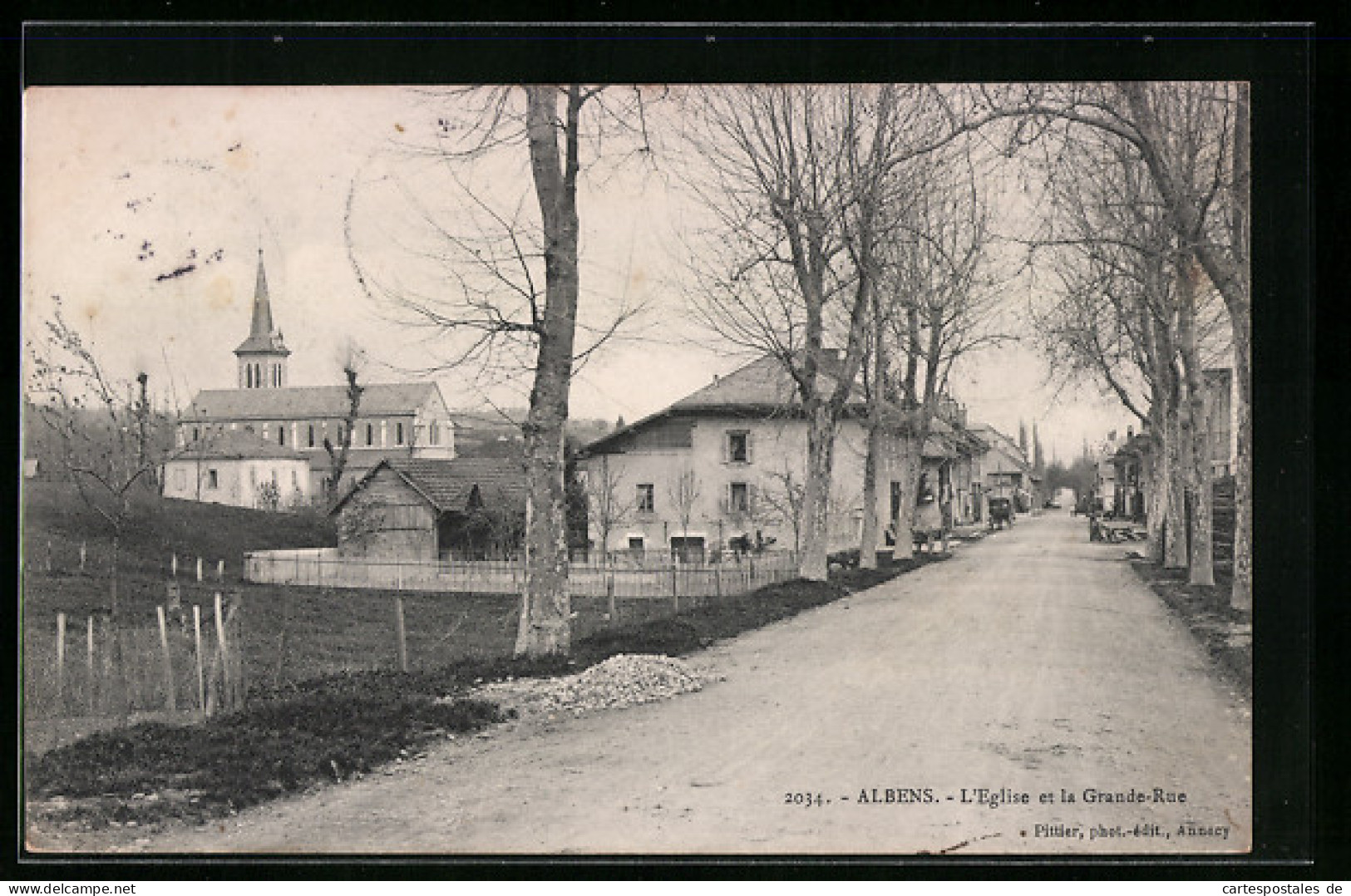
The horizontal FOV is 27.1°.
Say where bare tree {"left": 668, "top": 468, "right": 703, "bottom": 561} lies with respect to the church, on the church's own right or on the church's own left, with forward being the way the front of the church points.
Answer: on the church's own left

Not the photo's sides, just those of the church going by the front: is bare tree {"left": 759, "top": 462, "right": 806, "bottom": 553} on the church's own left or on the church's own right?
on the church's own left

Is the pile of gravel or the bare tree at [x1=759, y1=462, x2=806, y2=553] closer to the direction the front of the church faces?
the pile of gravel

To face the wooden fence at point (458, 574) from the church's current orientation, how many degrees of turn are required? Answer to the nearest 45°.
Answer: approximately 90° to its left
